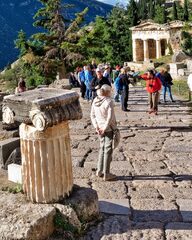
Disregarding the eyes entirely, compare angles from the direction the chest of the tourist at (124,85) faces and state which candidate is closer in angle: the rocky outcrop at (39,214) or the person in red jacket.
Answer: the person in red jacket

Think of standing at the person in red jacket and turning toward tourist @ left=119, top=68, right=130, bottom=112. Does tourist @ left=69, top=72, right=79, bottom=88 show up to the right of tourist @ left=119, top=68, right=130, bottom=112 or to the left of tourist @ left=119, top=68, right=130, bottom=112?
right

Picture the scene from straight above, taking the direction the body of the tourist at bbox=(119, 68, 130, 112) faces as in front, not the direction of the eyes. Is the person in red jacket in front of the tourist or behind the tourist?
in front

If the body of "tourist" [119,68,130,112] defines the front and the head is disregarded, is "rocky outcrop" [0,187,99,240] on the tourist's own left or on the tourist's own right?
on the tourist's own right
